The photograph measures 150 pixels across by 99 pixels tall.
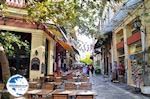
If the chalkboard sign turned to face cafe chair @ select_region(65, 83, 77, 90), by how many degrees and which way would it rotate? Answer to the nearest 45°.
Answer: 0° — it already faces it

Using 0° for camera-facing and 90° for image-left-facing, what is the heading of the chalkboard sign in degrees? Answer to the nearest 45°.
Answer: approximately 0°
